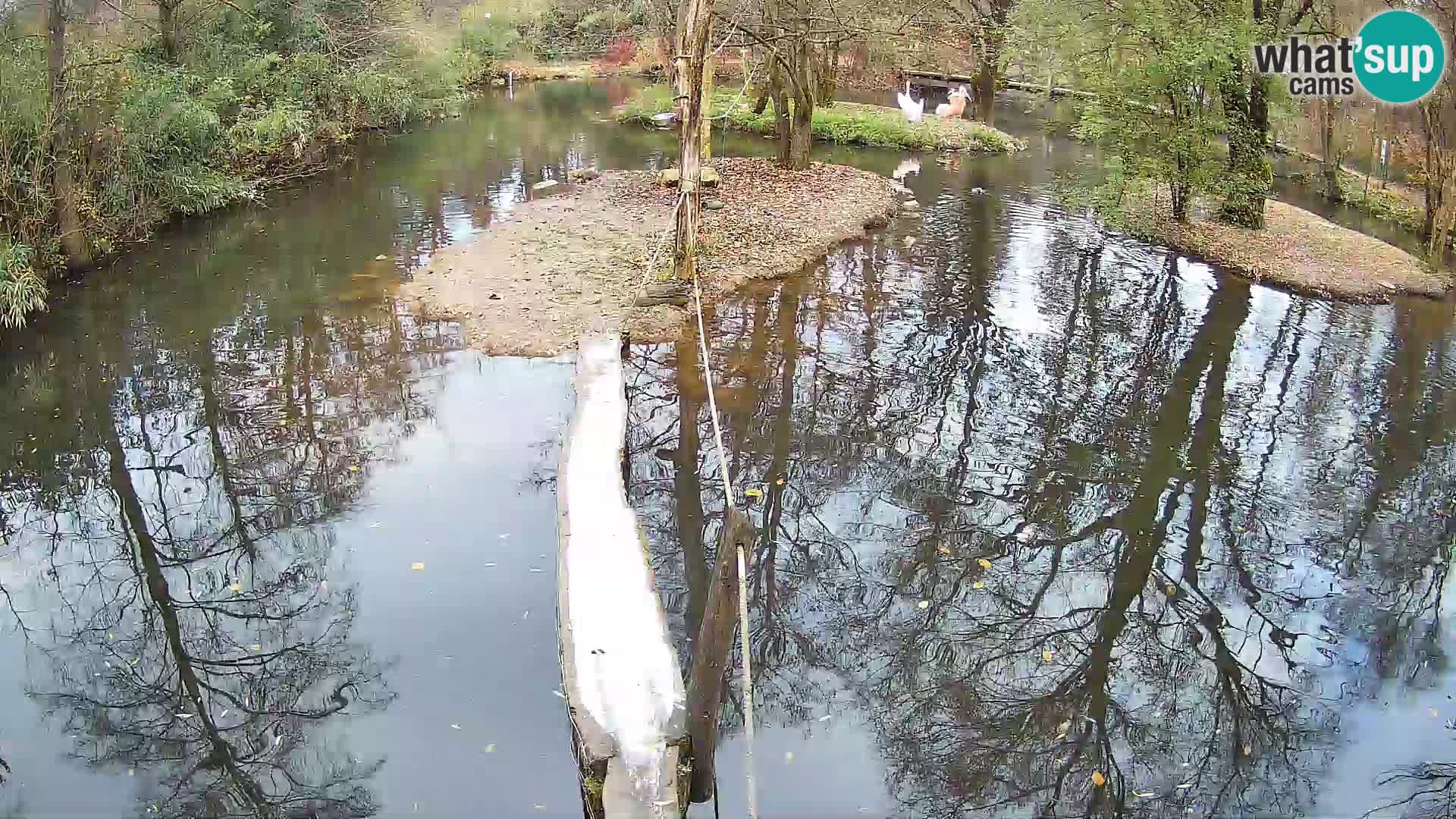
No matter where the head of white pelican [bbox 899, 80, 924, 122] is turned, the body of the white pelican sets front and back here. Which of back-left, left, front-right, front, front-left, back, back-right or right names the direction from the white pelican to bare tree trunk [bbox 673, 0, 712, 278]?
front-left

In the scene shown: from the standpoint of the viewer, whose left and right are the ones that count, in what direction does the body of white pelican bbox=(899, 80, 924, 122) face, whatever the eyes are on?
facing the viewer and to the left of the viewer

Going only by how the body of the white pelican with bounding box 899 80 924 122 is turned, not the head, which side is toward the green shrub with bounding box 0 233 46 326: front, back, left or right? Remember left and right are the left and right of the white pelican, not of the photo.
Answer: front

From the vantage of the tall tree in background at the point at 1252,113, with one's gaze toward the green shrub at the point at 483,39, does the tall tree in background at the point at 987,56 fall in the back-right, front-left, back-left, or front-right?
front-right

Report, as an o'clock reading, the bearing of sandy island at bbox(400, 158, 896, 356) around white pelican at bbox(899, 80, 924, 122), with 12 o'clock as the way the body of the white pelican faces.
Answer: The sandy island is roughly at 11 o'clock from the white pelican.

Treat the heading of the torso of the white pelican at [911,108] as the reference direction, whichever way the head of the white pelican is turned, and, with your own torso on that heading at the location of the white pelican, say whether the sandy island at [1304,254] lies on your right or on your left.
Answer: on your left

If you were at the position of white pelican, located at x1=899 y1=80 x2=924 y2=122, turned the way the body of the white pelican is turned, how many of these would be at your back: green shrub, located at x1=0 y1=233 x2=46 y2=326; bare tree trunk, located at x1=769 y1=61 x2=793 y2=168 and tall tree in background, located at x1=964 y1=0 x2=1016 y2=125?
1

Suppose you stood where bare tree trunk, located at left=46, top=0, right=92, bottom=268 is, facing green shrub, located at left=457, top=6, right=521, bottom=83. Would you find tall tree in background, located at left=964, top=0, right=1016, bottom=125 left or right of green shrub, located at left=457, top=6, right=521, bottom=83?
right

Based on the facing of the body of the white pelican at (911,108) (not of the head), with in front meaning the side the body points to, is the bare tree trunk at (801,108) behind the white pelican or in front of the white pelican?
in front

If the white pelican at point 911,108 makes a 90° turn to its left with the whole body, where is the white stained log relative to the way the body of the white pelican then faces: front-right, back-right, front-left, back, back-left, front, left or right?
front-right

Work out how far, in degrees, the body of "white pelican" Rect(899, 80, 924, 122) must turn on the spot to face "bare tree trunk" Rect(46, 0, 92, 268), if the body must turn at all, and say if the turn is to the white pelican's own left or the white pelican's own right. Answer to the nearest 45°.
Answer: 0° — it already faces it

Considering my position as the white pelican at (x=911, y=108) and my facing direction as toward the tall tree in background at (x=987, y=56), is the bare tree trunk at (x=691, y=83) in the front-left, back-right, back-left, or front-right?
back-right
